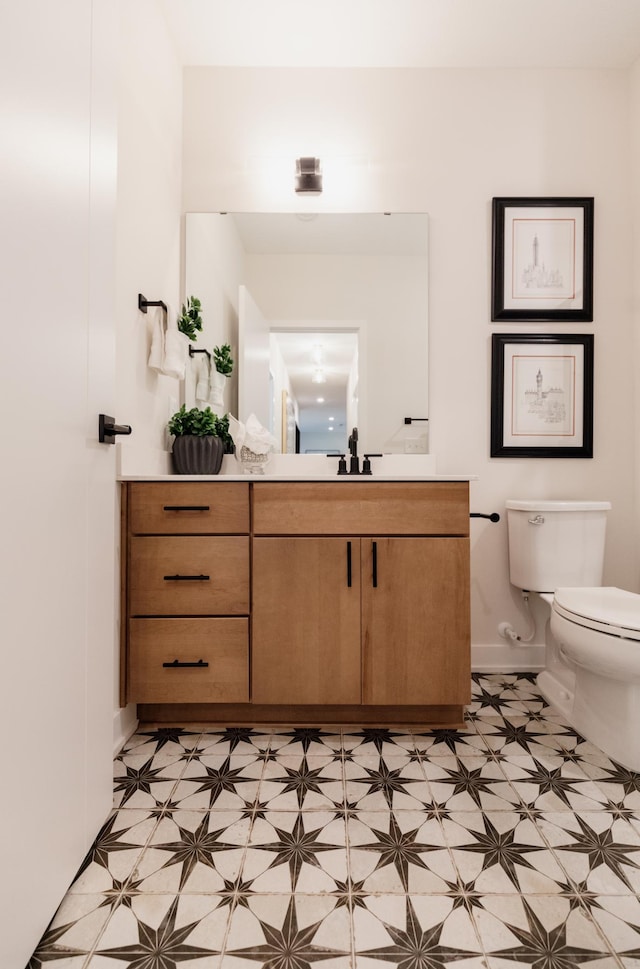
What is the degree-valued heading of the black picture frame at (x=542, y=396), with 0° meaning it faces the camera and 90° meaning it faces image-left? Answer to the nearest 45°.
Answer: approximately 0°

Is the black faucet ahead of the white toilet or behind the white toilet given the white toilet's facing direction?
behind

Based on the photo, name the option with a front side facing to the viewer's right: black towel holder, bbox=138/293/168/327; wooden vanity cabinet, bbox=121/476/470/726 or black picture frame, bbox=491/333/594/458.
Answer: the black towel holder

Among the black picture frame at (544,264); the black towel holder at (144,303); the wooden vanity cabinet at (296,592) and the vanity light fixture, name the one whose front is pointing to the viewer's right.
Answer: the black towel holder

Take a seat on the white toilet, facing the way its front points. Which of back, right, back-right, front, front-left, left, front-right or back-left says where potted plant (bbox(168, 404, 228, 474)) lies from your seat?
back-right

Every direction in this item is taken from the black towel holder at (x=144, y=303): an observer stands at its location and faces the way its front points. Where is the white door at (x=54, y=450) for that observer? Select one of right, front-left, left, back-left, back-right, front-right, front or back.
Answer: right

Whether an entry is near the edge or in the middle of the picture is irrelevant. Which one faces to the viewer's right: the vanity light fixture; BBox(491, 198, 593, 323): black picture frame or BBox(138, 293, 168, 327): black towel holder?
the black towel holder

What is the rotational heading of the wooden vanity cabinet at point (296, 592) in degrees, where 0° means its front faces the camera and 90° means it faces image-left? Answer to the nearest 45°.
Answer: approximately 0°

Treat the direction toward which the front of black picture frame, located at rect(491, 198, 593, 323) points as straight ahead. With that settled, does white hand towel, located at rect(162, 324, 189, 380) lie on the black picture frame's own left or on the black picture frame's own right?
on the black picture frame's own right

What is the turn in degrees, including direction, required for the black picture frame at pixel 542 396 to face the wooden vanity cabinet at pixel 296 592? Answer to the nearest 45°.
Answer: approximately 45° to its right

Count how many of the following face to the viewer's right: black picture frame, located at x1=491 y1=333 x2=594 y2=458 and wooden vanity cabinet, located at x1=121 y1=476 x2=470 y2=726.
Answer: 0
